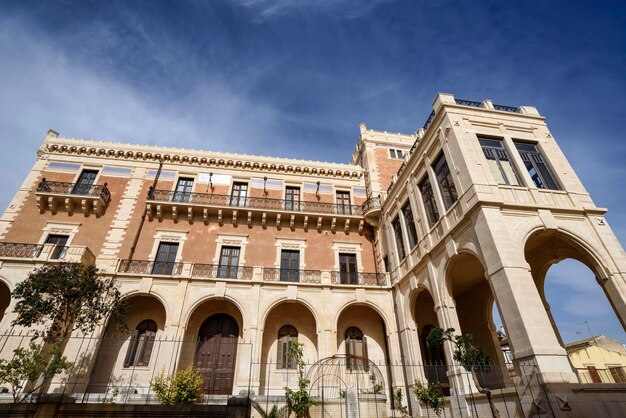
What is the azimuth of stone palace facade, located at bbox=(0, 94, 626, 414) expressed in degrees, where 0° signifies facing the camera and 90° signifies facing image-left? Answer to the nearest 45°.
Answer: approximately 0°
